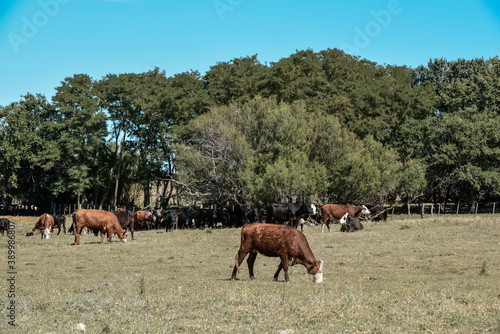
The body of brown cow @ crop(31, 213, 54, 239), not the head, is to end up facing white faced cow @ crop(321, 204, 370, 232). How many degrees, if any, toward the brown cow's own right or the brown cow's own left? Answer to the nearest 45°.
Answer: approximately 90° to the brown cow's own left

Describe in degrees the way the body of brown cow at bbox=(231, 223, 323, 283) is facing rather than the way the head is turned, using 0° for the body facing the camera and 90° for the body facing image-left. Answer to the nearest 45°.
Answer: approximately 270°

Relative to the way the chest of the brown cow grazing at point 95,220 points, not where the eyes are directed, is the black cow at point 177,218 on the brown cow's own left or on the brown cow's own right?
on the brown cow's own left

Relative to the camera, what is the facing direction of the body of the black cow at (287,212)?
to the viewer's right

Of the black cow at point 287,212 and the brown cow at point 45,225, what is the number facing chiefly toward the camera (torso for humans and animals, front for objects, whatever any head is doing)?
1

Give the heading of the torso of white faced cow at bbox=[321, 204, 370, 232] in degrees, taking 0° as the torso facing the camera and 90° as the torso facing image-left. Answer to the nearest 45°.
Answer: approximately 270°

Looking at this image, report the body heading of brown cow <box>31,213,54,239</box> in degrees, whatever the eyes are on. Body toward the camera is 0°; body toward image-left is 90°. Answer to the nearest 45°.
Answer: approximately 0°

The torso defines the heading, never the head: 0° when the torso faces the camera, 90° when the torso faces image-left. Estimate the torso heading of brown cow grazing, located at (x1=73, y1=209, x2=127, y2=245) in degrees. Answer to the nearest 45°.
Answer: approximately 270°

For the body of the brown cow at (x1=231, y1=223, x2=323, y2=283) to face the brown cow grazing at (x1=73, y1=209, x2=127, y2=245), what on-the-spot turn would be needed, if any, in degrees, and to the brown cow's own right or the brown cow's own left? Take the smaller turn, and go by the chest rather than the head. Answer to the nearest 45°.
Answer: approximately 135° to the brown cow's own left
